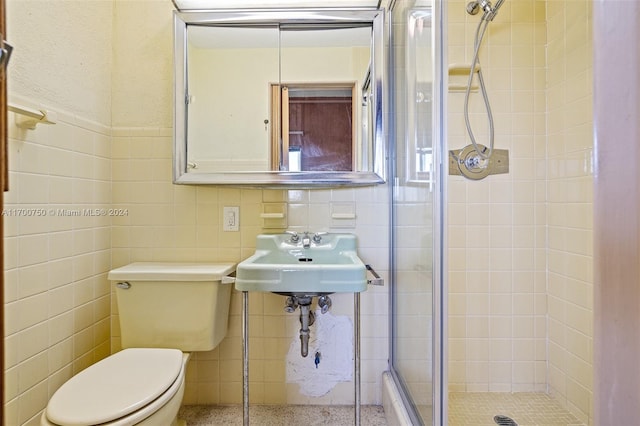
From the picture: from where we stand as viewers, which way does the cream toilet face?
facing the viewer and to the left of the viewer

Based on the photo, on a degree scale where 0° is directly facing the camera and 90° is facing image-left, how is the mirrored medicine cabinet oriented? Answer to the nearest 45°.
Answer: approximately 0°

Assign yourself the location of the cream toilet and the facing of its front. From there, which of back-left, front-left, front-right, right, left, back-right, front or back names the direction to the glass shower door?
left

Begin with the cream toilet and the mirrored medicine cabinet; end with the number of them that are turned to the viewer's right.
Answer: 0

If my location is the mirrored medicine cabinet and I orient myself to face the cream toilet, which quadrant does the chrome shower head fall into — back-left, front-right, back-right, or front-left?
back-left

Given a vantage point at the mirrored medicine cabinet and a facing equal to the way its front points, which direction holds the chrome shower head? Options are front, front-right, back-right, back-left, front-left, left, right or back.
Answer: left

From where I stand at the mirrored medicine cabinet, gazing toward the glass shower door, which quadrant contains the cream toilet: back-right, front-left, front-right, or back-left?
back-right
